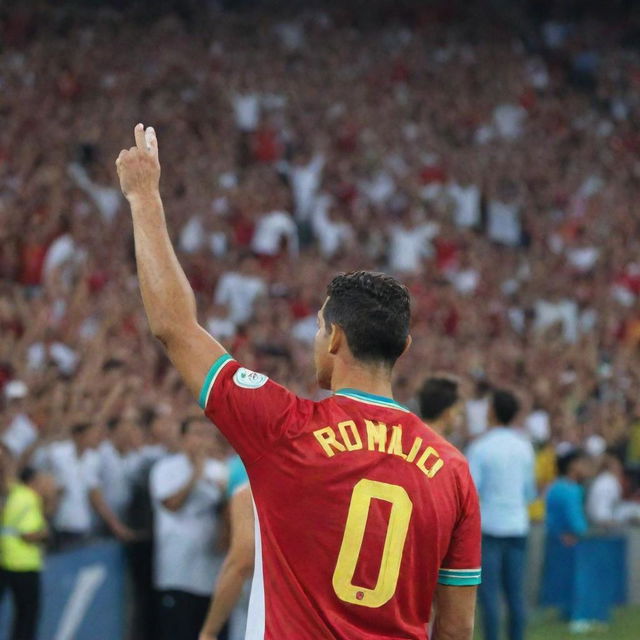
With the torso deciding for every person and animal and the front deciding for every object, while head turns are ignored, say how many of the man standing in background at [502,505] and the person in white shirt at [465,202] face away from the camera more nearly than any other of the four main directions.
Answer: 1

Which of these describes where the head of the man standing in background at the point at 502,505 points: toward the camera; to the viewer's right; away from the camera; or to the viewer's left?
away from the camera

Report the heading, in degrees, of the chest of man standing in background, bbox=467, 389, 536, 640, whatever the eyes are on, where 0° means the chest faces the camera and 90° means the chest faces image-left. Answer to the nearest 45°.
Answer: approximately 180°

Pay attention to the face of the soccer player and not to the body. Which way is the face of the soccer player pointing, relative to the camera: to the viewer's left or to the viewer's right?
to the viewer's left

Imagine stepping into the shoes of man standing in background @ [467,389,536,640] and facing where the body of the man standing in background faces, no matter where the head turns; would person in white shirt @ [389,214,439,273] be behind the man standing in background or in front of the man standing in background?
in front

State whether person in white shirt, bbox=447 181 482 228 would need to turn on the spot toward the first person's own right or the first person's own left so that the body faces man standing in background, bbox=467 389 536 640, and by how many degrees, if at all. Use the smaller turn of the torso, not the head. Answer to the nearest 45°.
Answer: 0° — they already face them

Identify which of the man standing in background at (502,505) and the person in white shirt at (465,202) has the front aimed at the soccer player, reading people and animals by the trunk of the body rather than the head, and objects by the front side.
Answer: the person in white shirt

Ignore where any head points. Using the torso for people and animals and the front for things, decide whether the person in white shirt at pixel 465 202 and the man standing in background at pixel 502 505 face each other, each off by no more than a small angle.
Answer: yes

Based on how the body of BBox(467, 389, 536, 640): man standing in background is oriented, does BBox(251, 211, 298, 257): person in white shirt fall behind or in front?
in front

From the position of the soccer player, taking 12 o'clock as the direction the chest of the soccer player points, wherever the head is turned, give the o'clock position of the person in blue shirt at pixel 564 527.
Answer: The person in blue shirt is roughly at 2 o'clock from the soccer player.

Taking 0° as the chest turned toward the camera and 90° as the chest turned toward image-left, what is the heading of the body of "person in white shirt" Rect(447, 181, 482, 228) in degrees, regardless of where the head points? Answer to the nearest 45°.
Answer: approximately 0°

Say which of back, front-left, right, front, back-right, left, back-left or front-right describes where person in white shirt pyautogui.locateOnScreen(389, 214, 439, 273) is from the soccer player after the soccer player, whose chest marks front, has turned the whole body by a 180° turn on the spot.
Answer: back-left

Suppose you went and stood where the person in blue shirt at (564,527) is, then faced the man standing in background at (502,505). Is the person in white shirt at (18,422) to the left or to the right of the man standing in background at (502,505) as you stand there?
right

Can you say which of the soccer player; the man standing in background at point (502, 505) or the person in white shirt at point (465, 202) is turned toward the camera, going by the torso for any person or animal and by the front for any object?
the person in white shirt
